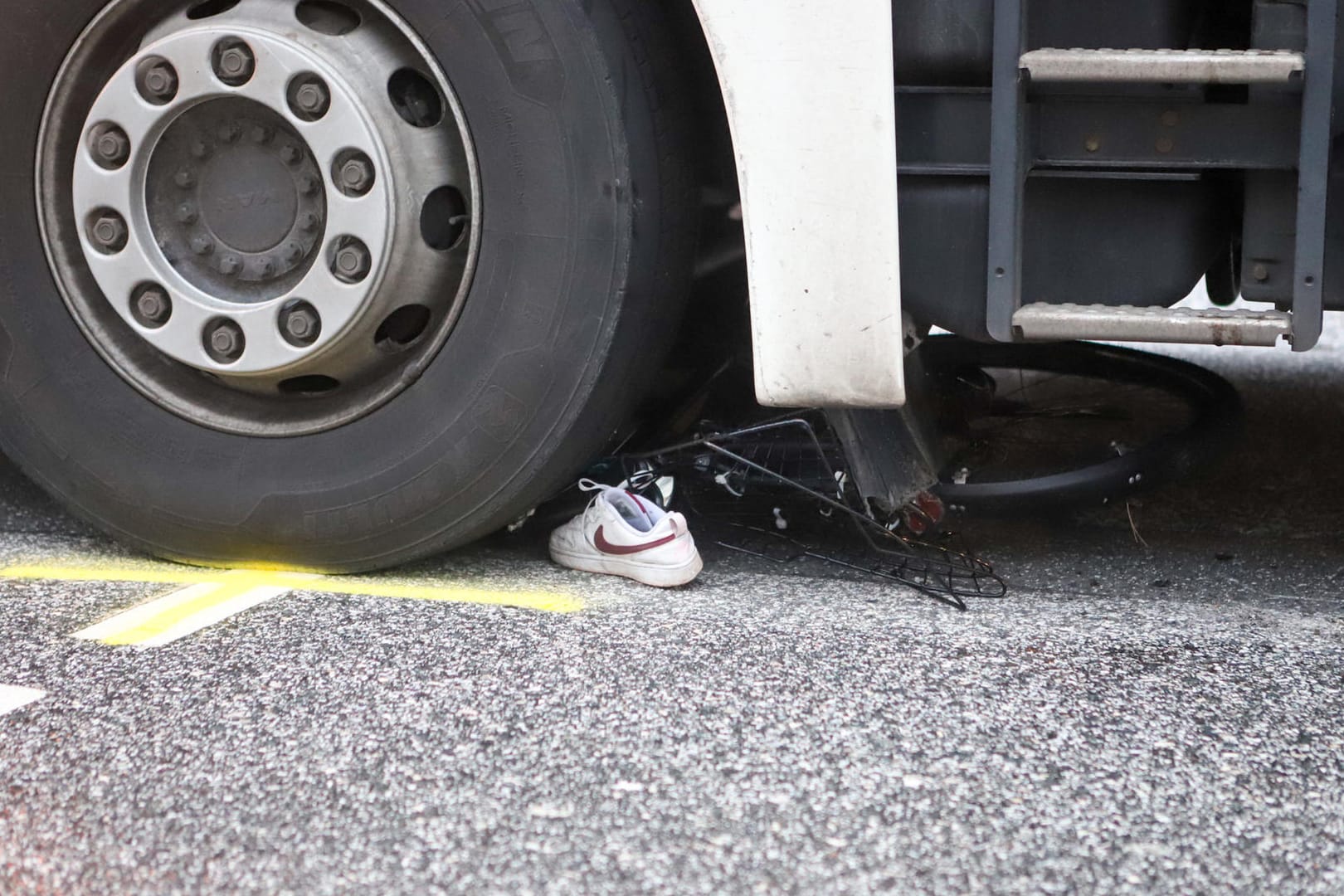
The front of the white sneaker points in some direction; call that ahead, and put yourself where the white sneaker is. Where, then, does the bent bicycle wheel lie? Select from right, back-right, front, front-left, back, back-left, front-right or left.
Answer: right

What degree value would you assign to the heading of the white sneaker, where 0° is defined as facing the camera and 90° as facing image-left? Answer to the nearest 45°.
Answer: approximately 135°
